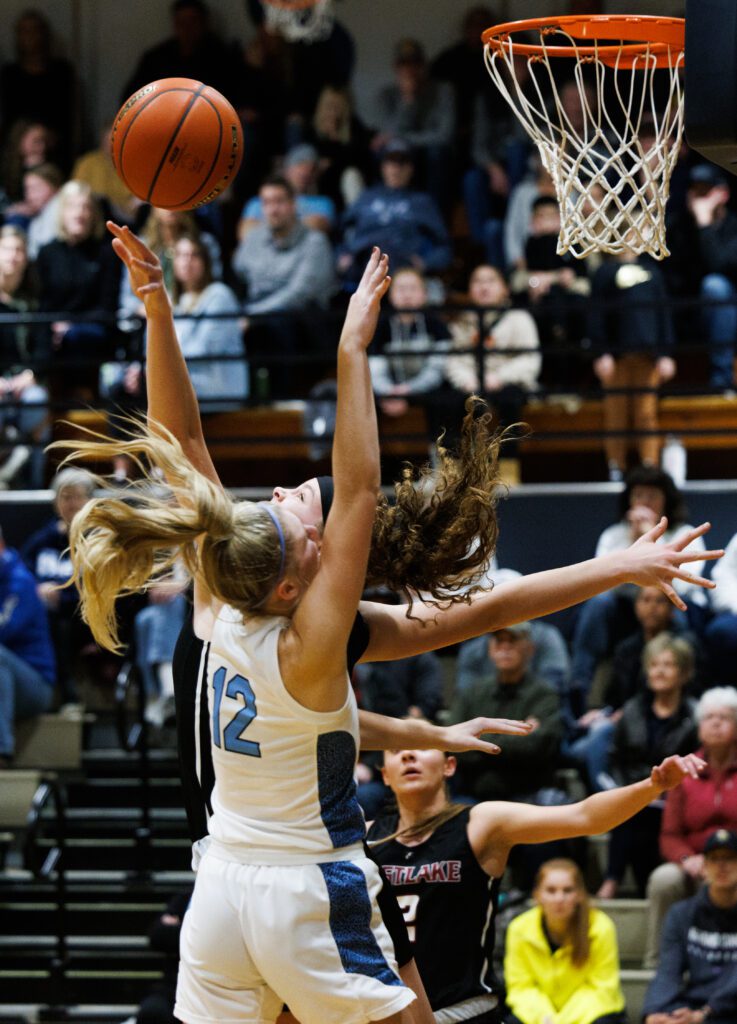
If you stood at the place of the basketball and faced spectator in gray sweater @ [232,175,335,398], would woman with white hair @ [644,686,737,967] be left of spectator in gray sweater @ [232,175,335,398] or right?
right

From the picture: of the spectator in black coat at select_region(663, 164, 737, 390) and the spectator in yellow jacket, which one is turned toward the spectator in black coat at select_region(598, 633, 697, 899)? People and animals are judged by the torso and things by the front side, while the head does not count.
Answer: the spectator in black coat at select_region(663, 164, 737, 390)

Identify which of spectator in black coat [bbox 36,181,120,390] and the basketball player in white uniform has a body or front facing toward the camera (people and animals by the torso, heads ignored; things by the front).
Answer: the spectator in black coat

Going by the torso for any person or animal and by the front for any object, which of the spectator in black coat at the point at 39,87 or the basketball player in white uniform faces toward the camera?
the spectator in black coat

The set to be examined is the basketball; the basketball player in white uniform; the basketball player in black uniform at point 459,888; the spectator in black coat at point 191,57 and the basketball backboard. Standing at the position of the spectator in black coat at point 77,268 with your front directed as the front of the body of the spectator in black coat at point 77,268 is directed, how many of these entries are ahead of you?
4

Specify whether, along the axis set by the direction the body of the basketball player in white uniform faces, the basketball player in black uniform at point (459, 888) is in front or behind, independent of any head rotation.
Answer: in front

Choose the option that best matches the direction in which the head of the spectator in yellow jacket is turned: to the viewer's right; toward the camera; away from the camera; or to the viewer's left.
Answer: toward the camera

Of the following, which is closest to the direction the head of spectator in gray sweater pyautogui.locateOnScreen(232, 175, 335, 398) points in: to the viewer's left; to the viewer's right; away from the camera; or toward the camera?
toward the camera

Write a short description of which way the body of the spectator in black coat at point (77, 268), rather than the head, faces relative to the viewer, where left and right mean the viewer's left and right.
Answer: facing the viewer

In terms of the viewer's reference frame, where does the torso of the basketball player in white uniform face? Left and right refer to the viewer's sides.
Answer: facing away from the viewer and to the right of the viewer

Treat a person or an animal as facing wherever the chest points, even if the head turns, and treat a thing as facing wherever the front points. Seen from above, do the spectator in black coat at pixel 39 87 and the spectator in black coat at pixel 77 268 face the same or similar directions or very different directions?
same or similar directions

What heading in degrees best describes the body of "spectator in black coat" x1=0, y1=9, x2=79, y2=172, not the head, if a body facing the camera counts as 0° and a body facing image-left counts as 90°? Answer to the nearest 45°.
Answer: approximately 0°

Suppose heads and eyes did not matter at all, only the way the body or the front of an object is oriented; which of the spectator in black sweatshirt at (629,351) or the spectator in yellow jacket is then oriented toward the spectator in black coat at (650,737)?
the spectator in black sweatshirt at (629,351)

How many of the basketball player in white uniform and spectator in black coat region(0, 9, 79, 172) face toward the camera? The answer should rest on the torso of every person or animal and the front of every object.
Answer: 1

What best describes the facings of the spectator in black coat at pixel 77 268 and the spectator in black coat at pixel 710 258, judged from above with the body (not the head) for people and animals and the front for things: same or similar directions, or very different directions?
same or similar directions

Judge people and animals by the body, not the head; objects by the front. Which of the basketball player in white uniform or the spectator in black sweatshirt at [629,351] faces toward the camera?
the spectator in black sweatshirt

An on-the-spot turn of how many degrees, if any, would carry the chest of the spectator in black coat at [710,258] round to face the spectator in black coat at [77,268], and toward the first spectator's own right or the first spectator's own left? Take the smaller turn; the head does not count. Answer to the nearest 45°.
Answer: approximately 90° to the first spectator's own right

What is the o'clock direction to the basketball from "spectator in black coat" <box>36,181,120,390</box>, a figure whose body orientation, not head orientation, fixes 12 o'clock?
The basketball is roughly at 12 o'clock from the spectator in black coat.
